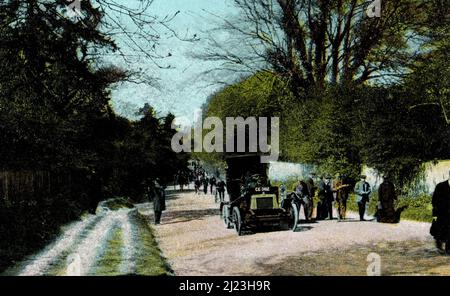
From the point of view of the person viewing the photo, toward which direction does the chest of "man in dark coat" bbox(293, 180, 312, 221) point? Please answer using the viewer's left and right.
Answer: facing the viewer and to the left of the viewer

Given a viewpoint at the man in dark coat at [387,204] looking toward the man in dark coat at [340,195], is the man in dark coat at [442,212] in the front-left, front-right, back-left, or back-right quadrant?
back-left

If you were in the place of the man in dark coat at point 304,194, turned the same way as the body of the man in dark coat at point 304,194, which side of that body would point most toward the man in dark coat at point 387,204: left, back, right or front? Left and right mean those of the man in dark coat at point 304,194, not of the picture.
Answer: back

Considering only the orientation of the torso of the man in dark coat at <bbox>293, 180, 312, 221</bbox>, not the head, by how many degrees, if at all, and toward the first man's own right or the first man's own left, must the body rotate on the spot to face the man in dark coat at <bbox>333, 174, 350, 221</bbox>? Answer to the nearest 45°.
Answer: approximately 135° to the first man's own left

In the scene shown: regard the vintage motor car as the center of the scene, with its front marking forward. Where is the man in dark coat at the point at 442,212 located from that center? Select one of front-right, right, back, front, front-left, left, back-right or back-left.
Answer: front

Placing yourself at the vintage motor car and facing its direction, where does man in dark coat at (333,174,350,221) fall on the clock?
The man in dark coat is roughly at 9 o'clock from the vintage motor car.

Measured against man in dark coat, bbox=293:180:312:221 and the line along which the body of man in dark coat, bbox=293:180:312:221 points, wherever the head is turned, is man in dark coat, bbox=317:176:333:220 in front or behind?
behind

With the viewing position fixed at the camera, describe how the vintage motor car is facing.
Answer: facing the viewer and to the right of the viewer
